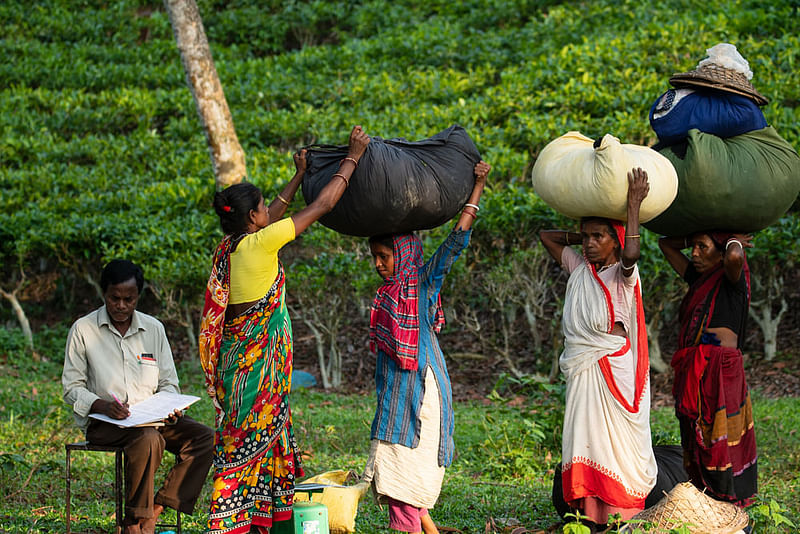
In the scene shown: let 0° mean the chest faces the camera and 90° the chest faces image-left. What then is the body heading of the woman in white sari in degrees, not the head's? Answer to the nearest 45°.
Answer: approximately 45°

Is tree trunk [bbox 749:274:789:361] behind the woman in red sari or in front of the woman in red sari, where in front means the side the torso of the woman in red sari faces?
behind

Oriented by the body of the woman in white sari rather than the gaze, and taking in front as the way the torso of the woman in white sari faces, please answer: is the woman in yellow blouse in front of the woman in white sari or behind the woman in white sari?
in front

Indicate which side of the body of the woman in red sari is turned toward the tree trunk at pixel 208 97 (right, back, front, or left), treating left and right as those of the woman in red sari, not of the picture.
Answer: right

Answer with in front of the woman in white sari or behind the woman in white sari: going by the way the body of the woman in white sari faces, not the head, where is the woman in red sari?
behind

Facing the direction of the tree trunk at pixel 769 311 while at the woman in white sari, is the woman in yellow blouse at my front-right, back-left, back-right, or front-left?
back-left

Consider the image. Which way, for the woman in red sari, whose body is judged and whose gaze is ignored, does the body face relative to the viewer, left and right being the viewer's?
facing the viewer and to the left of the viewer

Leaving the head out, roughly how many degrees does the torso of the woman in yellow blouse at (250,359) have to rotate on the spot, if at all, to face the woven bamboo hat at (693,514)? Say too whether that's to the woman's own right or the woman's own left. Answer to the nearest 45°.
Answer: approximately 45° to the woman's own right

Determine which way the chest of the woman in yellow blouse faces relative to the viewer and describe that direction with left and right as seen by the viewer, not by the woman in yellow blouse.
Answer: facing away from the viewer and to the right of the viewer

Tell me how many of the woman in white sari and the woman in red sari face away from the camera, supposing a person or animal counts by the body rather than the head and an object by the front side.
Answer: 0

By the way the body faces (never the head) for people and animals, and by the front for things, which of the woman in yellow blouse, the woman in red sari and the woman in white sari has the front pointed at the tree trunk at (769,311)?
the woman in yellow blouse
